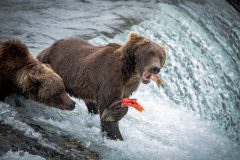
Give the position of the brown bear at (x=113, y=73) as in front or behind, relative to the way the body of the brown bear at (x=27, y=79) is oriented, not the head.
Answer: in front

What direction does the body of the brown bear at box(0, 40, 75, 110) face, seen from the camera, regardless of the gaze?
to the viewer's right
